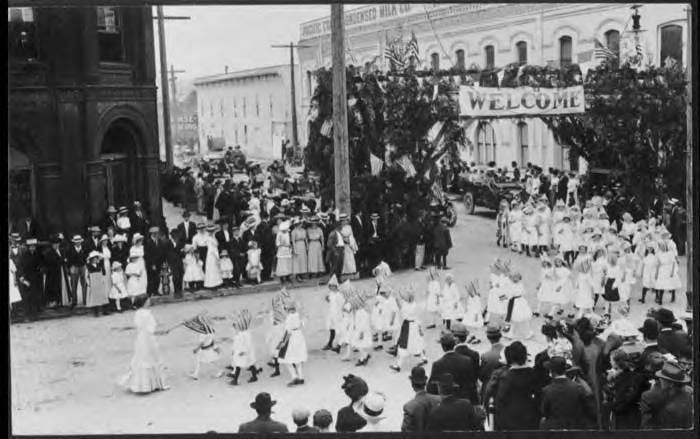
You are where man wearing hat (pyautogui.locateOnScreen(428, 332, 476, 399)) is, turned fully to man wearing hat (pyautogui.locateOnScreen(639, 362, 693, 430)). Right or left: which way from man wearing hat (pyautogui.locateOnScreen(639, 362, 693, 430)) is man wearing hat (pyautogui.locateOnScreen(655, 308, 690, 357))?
left

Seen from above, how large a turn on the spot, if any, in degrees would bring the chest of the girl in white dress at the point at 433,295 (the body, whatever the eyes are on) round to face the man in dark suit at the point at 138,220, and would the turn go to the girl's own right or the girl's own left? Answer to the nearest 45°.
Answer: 0° — they already face them

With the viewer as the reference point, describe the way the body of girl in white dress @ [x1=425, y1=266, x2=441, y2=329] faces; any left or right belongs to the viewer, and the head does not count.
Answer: facing to the left of the viewer

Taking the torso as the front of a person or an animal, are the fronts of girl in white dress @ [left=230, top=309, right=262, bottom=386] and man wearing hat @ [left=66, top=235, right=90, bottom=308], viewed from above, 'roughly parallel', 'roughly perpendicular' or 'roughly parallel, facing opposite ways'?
roughly perpendicular

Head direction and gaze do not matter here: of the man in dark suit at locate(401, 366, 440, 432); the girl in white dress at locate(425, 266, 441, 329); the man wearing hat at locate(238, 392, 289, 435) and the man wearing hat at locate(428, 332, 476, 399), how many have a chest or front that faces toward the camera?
0

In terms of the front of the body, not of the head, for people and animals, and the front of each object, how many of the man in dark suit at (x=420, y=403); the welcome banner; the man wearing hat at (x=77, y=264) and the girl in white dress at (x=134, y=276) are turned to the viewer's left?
0

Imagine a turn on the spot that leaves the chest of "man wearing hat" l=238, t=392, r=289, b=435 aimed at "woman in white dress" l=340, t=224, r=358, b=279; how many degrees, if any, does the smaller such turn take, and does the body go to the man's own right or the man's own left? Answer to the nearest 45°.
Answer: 0° — they already face them

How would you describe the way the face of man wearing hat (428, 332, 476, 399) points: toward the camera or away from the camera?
away from the camera

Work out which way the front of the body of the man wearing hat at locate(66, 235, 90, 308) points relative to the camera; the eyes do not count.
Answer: toward the camera

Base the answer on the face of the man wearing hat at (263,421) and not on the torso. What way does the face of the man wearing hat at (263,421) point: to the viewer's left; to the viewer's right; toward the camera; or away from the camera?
away from the camera

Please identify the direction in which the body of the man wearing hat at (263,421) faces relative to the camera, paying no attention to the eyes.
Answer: away from the camera

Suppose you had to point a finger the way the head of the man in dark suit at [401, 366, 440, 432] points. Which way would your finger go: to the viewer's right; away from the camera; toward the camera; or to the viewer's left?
away from the camera

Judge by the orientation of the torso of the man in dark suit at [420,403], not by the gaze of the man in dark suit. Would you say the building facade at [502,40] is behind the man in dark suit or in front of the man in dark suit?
in front

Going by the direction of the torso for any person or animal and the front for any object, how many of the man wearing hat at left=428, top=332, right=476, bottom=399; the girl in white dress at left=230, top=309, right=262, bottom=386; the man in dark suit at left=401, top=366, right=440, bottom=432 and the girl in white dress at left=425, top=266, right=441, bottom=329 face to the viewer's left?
2

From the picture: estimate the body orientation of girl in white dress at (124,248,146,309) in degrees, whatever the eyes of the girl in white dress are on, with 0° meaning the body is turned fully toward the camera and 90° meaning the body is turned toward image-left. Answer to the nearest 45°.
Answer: approximately 315°

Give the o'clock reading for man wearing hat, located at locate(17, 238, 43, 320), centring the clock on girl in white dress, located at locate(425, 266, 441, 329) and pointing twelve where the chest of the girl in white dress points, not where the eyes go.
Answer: The man wearing hat is roughly at 12 o'clock from the girl in white dress.

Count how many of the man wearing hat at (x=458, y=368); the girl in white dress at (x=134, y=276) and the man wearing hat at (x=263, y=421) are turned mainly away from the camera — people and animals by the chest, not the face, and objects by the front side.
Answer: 2

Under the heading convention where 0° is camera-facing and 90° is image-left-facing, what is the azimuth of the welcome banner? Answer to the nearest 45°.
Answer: approximately 0°
